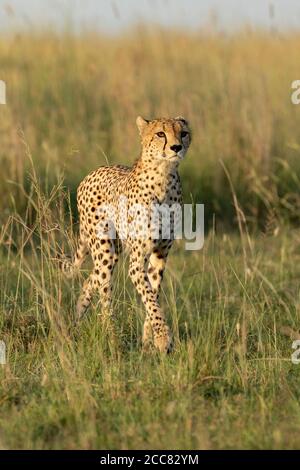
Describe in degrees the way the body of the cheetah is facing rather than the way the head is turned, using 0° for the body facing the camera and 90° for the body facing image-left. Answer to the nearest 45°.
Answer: approximately 315°
